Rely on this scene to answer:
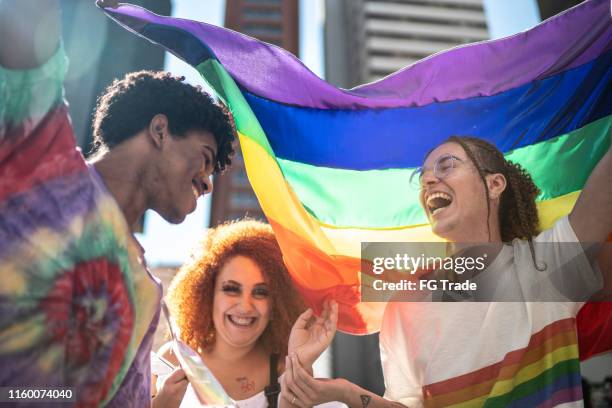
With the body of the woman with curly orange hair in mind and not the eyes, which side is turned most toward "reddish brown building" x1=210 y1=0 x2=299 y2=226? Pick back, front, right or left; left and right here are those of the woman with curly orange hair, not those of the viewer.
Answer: back

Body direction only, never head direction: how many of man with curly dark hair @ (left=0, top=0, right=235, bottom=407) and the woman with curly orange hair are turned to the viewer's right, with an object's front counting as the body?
1

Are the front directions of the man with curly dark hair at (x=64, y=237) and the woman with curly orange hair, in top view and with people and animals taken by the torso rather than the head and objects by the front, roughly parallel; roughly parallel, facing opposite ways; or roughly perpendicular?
roughly perpendicular

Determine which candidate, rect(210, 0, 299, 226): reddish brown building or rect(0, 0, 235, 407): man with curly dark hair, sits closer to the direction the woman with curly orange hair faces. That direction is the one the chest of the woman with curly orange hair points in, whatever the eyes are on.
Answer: the man with curly dark hair

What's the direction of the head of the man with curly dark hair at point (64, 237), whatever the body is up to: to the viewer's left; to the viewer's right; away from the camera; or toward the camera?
to the viewer's right

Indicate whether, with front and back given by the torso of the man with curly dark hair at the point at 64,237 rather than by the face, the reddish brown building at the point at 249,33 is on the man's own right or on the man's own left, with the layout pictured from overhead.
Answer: on the man's own left

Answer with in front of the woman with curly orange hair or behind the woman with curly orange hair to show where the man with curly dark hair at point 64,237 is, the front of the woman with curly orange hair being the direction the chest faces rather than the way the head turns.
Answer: in front

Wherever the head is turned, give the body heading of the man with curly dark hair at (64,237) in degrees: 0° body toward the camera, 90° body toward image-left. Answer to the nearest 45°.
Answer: approximately 270°

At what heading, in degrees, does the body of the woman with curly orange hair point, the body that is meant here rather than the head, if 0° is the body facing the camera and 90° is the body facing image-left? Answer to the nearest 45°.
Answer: approximately 0°

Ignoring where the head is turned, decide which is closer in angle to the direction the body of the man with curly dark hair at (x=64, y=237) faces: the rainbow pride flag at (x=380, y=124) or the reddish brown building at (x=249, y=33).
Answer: the rainbow pride flag
